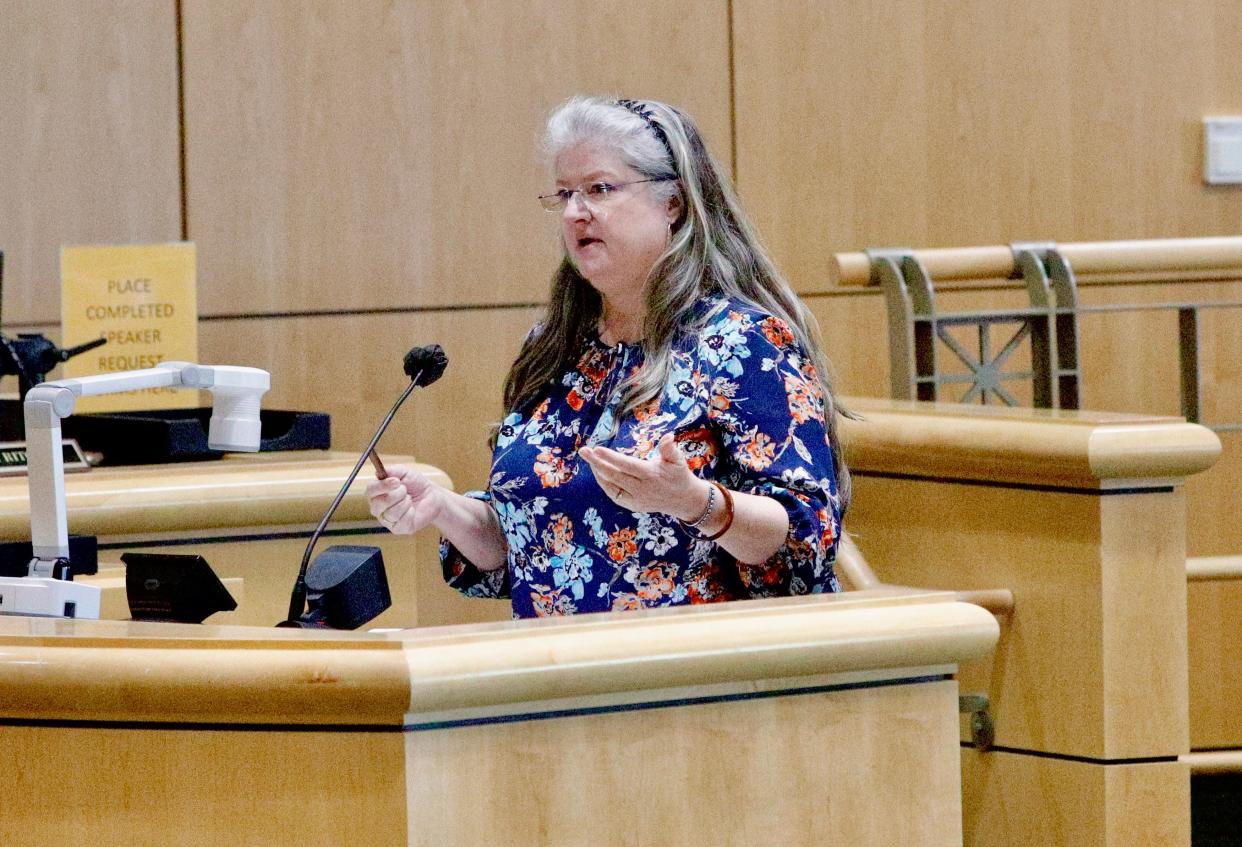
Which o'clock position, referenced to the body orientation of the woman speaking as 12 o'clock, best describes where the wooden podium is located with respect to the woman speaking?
The wooden podium is roughly at 11 o'clock from the woman speaking.

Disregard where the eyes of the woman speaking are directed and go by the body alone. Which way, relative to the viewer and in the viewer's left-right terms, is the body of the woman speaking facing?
facing the viewer and to the left of the viewer

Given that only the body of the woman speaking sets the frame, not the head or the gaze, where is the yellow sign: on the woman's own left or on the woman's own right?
on the woman's own right

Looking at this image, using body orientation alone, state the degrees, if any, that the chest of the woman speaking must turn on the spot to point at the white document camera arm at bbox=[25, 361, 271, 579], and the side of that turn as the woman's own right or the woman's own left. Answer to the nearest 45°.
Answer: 0° — they already face it

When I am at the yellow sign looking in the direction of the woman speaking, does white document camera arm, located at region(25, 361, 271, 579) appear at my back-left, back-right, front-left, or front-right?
front-right

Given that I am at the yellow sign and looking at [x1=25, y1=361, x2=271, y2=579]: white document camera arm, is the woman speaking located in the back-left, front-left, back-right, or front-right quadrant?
front-left

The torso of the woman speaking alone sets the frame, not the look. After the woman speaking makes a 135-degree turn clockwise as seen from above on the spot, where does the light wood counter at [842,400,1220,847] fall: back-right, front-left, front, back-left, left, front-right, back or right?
front-right

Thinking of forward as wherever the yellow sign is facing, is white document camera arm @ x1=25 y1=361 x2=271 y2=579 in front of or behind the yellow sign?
in front

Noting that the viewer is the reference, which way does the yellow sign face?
facing the viewer

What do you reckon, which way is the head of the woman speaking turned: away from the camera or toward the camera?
toward the camera

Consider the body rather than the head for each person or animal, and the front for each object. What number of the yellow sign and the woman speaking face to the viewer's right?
0

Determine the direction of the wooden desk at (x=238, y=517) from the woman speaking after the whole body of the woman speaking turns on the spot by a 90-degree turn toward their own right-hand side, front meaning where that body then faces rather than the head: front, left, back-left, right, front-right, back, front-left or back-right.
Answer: front

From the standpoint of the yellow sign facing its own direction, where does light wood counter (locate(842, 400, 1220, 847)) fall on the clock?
The light wood counter is roughly at 10 o'clock from the yellow sign.

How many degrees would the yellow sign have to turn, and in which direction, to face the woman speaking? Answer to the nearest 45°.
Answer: approximately 45° to its left
